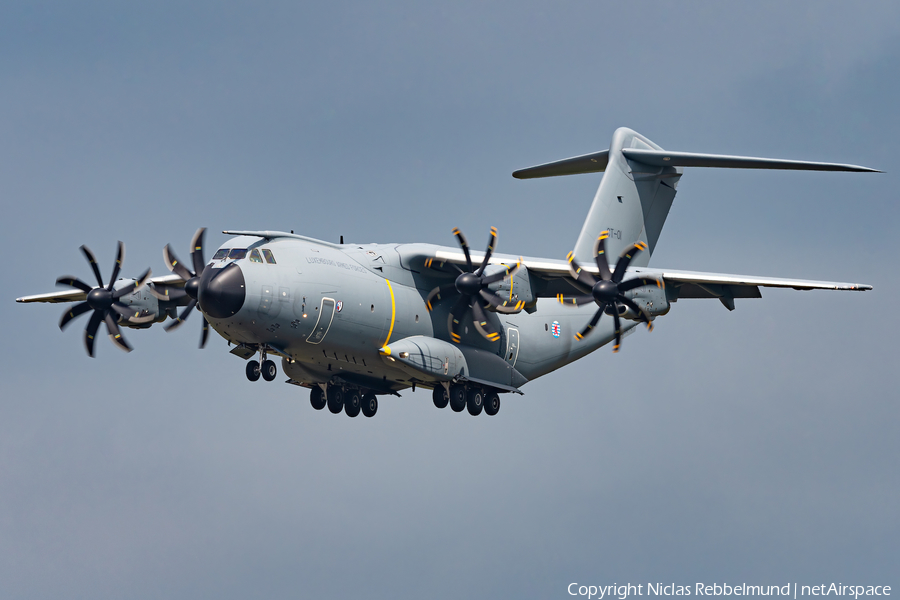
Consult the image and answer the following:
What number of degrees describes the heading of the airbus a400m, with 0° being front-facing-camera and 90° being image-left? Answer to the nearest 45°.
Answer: approximately 45°
